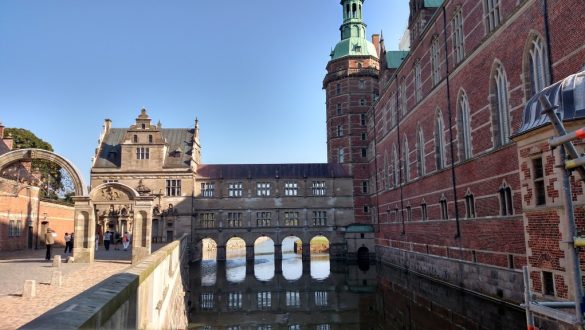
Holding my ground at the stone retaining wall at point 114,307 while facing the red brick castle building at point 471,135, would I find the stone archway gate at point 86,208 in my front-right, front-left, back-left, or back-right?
front-left

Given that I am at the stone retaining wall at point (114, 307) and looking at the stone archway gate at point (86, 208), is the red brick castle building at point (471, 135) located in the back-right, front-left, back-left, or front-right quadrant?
front-right

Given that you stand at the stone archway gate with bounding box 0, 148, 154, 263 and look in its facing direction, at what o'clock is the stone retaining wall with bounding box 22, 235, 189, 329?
The stone retaining wall is roughly at 12 o'clock from the stone archway gate.

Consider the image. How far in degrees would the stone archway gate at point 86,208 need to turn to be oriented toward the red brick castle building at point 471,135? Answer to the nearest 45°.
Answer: approximately 45° to its left

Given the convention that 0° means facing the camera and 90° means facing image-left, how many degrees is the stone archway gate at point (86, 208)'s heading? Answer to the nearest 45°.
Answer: approximately 0°

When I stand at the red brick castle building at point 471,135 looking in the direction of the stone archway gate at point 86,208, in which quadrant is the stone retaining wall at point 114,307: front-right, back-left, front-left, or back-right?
front-left

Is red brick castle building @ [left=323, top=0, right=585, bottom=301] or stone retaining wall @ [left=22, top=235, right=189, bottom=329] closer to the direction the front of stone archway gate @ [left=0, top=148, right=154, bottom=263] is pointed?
the stone retaining wall

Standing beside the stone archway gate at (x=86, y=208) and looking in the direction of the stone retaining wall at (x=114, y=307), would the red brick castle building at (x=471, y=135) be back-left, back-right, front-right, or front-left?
front-left
